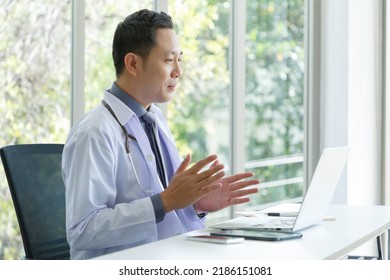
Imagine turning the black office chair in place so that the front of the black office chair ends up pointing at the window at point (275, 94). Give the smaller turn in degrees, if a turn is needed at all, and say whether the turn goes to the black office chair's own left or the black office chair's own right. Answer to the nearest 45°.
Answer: approximately 90° to the black office chair's own left

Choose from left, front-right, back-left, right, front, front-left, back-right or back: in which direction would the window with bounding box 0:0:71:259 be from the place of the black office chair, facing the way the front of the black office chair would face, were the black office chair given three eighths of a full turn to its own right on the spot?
right

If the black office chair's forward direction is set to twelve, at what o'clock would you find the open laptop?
The open laptop is roughly at 11 o'clock from the black office chair.

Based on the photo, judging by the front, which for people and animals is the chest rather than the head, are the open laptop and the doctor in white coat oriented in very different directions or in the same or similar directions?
very different directions

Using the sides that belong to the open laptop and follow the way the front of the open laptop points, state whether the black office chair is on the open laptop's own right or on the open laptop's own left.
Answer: on the open laptop's own left

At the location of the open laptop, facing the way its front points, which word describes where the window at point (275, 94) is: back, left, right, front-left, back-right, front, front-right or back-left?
front-right

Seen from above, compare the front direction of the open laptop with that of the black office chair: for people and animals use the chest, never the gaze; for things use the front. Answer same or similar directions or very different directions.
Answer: very different directions

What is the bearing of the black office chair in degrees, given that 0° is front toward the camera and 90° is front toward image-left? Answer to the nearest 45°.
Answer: approximately 315°

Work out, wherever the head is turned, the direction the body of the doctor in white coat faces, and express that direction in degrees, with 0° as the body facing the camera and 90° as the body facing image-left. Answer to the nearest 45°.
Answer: approximately 315°

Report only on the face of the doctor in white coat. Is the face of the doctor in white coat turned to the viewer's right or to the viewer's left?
to the viewer's right

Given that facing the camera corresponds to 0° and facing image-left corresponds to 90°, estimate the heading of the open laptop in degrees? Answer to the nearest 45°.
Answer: approximately 135°
